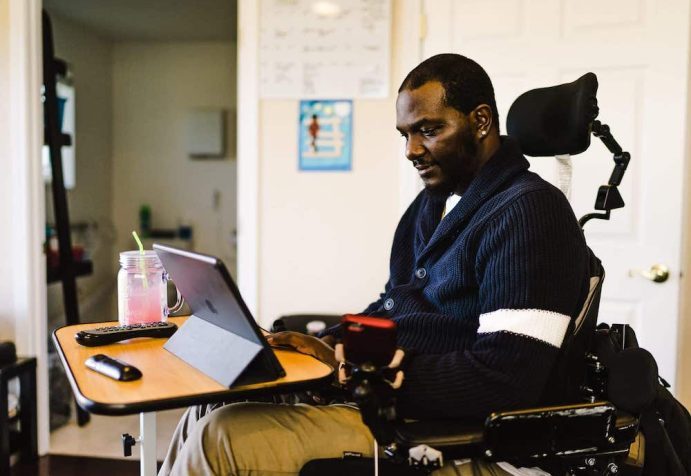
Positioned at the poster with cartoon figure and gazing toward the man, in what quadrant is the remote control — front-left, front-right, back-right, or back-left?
front-right

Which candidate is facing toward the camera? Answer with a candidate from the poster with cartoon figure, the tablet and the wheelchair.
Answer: the poster with cartoon figure

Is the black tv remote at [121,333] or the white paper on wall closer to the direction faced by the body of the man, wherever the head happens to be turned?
the black tv remote

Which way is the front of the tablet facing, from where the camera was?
facing away from the viewer and to the right of the viewer

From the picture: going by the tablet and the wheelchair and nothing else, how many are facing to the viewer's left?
1

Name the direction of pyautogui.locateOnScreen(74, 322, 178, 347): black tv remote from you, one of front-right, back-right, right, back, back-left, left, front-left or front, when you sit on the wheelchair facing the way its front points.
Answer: front

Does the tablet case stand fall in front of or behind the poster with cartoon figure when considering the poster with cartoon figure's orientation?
in front

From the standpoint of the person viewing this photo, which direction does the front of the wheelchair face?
facing to the left of the viewer

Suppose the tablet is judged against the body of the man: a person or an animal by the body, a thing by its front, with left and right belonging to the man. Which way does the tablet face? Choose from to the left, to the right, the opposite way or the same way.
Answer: the opposite way

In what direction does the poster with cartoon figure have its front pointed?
toward the camera

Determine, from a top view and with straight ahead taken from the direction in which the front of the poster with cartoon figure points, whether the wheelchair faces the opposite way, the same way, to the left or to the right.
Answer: to the right

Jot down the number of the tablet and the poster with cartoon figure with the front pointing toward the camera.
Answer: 1

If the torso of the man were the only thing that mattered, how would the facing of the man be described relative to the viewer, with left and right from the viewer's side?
facing the viewer and to the left of the viewer
